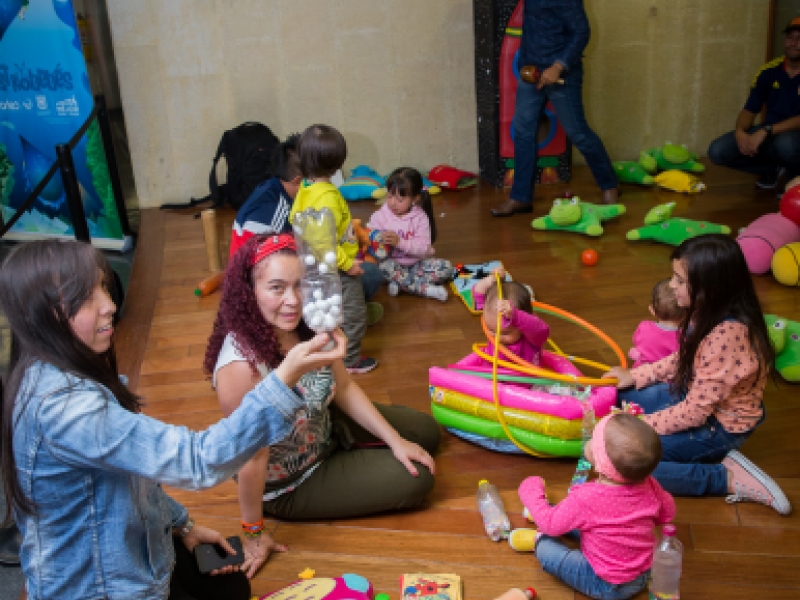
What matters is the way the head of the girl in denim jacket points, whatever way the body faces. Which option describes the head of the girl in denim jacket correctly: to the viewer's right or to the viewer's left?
to the viewer's right

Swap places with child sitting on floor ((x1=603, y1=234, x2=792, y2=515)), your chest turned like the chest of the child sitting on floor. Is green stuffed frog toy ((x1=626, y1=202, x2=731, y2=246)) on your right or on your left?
on your right

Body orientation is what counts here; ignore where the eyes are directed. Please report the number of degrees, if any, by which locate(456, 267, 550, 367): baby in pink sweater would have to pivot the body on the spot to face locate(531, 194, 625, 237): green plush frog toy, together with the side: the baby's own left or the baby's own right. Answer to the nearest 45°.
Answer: approximately 135° to the baby's own right

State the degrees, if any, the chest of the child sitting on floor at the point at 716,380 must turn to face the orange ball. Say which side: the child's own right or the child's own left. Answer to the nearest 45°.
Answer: approximately 90° to the child's own right

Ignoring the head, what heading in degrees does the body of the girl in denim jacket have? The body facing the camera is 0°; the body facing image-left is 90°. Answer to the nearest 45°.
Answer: approximately 270°

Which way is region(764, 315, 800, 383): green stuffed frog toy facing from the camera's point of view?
to the viewer's left

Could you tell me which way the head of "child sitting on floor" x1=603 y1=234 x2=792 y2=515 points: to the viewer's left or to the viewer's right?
to the viewer's left

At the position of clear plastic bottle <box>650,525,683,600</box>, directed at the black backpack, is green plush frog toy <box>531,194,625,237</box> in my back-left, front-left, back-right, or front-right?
front-right

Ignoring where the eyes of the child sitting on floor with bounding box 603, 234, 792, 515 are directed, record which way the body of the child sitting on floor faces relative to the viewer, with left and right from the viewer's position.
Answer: facing to the left of the viewer
